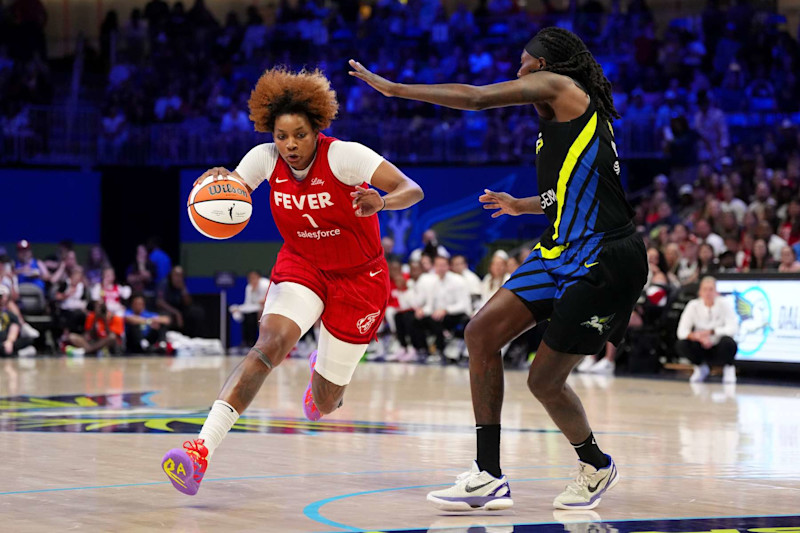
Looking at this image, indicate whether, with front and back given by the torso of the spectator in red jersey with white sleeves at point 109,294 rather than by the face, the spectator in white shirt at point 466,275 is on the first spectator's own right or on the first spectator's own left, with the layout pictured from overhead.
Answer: on the first spectator's own left

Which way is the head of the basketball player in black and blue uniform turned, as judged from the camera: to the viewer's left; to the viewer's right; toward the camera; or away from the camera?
to the viewer's left

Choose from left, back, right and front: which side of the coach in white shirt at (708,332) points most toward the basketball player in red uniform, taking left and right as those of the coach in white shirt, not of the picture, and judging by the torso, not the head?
front

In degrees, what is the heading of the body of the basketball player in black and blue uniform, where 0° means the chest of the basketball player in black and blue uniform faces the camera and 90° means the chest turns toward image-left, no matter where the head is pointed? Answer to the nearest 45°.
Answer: approximately 90°

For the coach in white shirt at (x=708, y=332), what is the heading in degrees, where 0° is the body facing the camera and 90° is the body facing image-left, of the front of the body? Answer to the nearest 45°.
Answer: approximately 0°

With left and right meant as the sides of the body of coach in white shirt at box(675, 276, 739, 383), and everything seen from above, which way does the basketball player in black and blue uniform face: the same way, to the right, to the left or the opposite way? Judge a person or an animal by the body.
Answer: to the right

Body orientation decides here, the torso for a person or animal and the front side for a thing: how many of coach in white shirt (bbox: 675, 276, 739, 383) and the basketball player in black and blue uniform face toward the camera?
1

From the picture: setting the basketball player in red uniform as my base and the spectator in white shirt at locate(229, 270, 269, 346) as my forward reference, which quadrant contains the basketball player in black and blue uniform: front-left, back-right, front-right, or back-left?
back-right

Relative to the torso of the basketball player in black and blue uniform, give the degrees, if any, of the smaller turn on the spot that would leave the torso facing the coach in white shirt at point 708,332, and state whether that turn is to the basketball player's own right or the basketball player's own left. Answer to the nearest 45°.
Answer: approximately 90° to the basketball player's own right
